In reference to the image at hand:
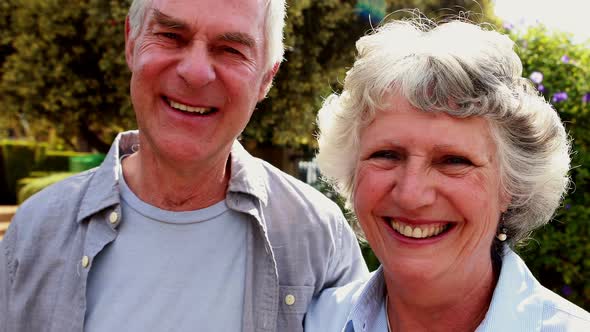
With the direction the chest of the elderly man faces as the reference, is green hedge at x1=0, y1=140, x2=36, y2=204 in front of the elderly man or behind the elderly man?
behind

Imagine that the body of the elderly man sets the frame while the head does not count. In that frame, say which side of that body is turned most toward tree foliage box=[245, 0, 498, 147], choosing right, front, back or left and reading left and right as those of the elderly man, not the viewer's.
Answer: back

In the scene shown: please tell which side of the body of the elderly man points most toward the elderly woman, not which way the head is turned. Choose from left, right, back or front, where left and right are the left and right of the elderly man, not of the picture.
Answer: left

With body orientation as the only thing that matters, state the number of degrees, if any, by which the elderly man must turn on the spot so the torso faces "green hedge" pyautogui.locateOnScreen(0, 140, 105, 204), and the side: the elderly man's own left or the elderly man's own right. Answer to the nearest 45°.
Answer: approximately 180°

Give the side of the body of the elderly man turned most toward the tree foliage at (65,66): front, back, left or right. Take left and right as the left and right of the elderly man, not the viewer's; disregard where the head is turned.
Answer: back

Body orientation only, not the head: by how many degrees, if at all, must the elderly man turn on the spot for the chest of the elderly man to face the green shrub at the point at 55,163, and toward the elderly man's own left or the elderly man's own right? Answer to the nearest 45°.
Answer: approximately 180°

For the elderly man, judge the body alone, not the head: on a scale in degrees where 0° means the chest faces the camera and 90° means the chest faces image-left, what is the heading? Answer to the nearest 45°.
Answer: approximately 0°

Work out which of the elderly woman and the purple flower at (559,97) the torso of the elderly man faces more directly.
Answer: the elderly woman

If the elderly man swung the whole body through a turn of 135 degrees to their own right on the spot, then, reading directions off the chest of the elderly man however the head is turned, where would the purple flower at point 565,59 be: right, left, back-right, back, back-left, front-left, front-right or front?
right
